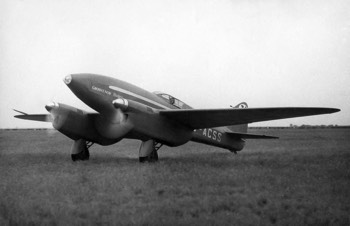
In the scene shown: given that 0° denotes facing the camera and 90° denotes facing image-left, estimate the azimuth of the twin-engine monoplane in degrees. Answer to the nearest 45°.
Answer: approximately 45°
